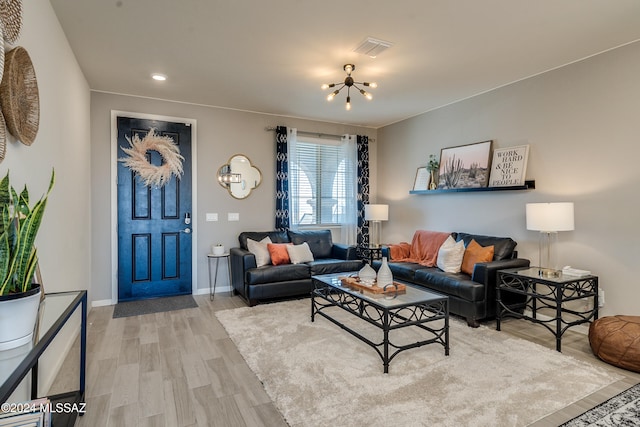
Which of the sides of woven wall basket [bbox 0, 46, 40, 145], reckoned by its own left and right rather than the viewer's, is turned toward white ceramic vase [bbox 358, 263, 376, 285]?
front

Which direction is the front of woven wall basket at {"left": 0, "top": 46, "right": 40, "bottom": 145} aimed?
to the viewer's right

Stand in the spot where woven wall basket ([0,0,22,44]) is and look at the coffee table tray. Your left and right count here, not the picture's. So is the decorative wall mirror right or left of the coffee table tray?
left

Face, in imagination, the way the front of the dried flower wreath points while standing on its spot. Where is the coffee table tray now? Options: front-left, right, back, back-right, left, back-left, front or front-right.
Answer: front-left

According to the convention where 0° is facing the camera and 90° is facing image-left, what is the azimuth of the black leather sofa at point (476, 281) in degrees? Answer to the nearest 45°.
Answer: approximately 45°

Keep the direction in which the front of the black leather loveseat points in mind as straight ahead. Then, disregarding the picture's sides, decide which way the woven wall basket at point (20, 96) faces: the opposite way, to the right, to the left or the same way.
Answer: to the left

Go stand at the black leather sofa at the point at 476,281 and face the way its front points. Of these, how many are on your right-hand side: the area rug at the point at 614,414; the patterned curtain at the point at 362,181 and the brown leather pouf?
1

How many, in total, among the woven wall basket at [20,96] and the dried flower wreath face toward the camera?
1

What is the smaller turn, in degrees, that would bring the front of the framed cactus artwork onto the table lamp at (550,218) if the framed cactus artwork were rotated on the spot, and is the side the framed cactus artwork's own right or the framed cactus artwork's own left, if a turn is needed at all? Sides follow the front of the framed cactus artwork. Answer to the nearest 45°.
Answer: approximately 90° to the framed cactus artwork's own left
